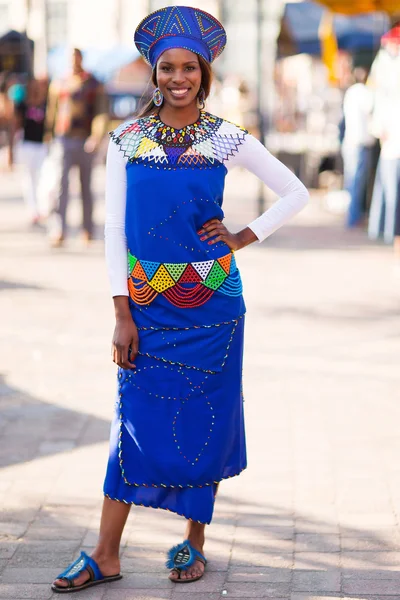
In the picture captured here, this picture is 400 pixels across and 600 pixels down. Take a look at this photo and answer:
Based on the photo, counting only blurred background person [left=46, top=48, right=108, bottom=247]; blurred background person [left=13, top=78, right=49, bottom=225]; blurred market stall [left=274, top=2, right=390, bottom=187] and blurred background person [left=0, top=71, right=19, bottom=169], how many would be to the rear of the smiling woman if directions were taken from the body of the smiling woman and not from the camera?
4

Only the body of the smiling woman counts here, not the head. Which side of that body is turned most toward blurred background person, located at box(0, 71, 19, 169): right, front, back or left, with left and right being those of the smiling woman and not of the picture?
back

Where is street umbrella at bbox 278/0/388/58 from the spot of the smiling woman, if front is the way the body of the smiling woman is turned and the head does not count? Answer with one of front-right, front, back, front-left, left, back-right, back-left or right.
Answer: back

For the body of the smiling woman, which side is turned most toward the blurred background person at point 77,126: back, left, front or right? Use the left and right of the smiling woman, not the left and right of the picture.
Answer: back

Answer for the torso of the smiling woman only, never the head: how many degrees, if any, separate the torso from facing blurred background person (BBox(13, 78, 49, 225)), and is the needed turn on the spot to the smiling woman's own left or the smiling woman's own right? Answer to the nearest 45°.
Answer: approximately 180°

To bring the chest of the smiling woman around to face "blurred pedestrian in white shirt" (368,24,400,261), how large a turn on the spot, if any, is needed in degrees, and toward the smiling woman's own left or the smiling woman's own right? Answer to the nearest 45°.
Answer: approximately 180°

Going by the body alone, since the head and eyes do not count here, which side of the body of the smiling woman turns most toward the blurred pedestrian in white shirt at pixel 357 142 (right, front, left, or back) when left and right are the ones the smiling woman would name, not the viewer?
back

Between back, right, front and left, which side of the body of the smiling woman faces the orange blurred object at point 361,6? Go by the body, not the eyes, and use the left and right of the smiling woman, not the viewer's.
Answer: back

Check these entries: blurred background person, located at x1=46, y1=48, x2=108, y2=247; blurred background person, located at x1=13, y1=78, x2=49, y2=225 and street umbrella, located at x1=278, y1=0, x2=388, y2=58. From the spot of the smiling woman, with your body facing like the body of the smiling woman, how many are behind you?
3

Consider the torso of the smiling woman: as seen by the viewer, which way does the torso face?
toward the camera

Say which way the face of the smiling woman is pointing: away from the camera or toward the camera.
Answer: toward the camera

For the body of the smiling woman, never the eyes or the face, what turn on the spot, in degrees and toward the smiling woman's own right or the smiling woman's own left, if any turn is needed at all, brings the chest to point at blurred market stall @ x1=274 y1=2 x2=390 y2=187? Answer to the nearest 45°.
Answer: approximately 180°
